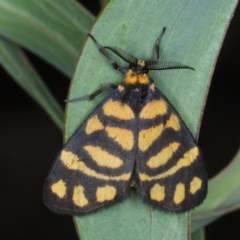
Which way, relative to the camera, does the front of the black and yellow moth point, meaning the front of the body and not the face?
away from the camera
